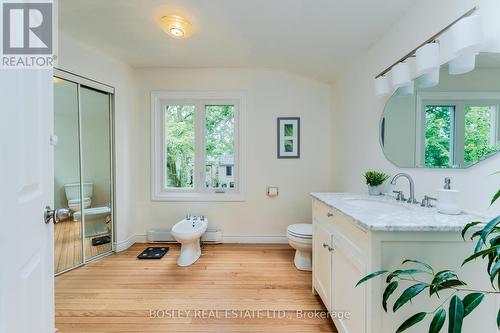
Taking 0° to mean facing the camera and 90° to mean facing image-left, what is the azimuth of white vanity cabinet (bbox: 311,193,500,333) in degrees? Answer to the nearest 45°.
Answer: approximately 45°

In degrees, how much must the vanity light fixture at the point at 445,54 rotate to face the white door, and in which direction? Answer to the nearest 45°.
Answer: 0° — it already faces it

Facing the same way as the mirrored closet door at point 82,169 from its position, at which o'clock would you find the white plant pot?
The white plant pot is roughly at 12 o'clock from the mirrored closet door.

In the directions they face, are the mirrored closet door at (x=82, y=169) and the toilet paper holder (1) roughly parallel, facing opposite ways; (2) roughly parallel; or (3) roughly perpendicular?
roughly perpendicular

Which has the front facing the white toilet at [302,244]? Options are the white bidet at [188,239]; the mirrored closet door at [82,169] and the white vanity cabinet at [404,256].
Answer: the mirrored closet door

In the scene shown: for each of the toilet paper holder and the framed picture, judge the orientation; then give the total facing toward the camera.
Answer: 2

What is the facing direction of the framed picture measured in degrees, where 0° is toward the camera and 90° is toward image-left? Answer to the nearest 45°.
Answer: approximately 0°

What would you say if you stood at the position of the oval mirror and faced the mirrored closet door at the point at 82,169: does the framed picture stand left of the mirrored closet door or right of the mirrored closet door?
right

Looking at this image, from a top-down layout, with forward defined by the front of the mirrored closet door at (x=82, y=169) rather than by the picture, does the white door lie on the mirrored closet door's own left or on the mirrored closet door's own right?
on the mirrored closet door's own right

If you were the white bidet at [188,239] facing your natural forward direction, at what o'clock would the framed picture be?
The framed picture is roughly at 7 o'clock from the white bidet.
